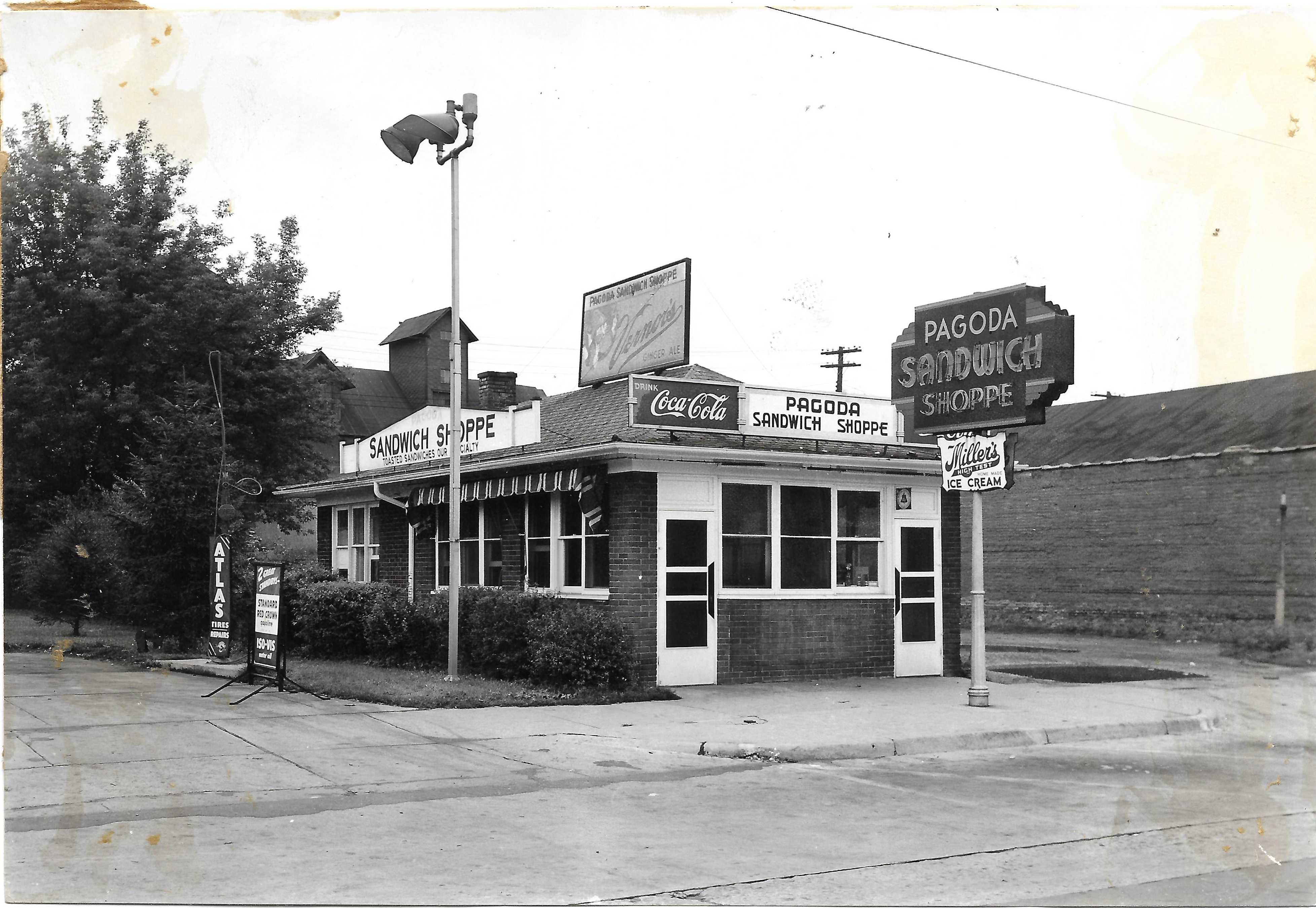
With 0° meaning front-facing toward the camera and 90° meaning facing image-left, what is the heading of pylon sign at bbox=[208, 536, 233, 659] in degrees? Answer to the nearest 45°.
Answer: approximately 0°

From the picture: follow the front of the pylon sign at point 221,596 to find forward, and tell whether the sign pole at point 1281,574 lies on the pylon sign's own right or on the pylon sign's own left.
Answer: on the pylon sign's own left

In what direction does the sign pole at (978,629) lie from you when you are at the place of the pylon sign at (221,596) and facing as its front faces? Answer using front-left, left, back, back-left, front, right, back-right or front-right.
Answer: front-left

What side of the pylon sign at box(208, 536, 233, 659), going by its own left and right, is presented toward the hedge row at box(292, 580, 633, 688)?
left

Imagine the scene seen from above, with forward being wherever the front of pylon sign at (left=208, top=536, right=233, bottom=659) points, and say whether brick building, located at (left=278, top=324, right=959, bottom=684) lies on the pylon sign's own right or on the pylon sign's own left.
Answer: on the pylon sign's own left

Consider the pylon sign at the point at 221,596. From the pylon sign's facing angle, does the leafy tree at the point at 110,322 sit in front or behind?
behind

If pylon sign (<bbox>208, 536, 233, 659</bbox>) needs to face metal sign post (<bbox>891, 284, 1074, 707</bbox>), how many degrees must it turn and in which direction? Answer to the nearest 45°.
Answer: approximately 45° to its left

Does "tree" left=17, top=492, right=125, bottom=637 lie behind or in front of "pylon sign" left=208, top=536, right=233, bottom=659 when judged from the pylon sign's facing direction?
behind
